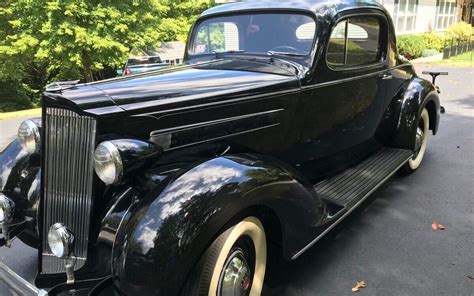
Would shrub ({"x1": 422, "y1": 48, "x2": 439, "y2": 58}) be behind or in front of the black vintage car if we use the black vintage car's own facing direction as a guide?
behind

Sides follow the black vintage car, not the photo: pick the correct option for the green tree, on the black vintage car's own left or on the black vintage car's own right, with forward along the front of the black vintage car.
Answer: on the black vintage car's own right

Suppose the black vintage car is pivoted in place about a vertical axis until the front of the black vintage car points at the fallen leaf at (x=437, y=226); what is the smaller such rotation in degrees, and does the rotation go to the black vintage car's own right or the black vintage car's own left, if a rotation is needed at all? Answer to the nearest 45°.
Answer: approximately 180°

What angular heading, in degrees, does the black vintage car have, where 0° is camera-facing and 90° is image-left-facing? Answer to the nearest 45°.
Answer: approximately 45°

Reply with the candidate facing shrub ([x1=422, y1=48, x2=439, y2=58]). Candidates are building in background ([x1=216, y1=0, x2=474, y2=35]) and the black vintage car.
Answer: the building in background

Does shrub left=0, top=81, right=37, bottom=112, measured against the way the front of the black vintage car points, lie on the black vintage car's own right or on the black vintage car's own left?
on the black vintage car's own right

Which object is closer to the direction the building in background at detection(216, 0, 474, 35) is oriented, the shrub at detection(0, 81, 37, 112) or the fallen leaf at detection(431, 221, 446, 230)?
the fallen leaf

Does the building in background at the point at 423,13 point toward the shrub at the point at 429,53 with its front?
yes

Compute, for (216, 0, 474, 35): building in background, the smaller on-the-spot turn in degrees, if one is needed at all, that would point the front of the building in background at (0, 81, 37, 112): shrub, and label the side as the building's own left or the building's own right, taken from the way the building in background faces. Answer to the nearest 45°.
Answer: approximately 45° to the building's own right

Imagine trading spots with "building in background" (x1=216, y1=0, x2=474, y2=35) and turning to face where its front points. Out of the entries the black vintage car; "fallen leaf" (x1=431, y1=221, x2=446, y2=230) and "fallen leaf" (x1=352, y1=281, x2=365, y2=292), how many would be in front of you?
3

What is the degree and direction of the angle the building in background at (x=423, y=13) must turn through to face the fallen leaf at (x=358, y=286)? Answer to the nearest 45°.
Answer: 0° — it already faces it

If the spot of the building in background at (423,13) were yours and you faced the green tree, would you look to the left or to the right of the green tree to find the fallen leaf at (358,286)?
left
